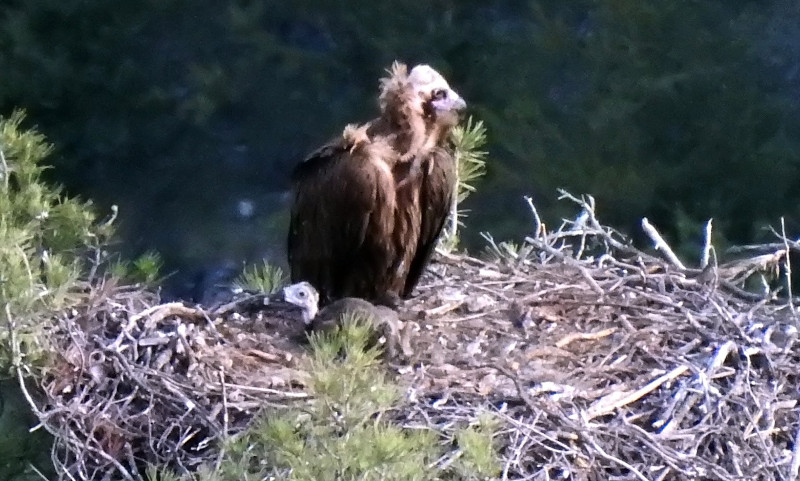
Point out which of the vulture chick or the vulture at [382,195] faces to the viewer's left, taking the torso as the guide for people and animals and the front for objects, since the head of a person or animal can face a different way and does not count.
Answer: the vulture chick

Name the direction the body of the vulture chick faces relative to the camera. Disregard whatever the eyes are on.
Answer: to the viewer's left

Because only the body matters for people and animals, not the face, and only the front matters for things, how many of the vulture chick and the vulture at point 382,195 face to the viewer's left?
1
